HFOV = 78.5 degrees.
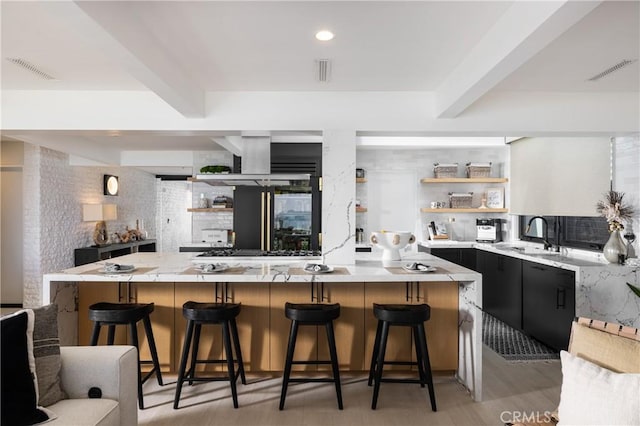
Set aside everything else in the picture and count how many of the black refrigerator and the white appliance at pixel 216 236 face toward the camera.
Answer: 2

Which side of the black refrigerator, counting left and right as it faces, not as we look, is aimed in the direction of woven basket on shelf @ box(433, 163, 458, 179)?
left

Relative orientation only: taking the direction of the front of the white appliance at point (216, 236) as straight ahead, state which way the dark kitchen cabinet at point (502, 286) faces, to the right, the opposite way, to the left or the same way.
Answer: to the right

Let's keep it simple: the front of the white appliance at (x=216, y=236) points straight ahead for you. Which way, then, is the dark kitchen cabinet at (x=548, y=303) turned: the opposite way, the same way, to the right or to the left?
to the right

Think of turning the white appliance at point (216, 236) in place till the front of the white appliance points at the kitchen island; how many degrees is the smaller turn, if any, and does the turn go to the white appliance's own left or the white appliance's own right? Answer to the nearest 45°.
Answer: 0° — it already faces it

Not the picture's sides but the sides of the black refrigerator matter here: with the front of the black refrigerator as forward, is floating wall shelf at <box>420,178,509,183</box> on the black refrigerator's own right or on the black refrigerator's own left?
on the black refrigerator's own left

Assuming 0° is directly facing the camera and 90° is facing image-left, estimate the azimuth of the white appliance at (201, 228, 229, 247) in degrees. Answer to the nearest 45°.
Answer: approximately 0°

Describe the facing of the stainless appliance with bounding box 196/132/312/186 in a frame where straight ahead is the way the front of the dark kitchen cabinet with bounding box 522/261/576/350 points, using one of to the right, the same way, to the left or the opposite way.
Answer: to the left

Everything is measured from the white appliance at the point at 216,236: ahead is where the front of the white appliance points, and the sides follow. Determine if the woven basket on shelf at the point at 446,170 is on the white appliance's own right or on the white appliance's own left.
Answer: on the white appliance's own left

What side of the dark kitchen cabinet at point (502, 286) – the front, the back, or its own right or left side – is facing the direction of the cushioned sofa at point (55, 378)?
front

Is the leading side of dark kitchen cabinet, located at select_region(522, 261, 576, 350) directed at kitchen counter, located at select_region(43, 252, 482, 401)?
yes

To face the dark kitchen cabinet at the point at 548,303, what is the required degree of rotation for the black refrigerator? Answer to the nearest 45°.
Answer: approximately 45° to its left

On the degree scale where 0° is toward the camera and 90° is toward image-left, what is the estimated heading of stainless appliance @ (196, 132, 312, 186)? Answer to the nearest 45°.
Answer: approximately 0°
